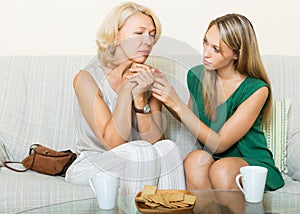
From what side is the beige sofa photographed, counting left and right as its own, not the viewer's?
front

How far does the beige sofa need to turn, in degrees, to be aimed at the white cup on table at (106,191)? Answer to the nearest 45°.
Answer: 0° — it already faces it

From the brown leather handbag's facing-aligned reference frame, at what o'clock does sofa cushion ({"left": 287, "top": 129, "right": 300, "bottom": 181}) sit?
The sofa cushion is roughly at 9 o'clock from the brown leather handbag.

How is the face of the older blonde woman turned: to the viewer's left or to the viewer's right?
to the viewer's right

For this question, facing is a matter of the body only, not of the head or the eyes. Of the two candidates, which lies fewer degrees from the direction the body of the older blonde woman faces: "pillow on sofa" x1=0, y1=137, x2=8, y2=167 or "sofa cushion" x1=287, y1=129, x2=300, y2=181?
the sofa cushion

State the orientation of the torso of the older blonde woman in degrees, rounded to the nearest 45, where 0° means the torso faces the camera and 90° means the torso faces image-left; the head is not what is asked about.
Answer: approximately 315°

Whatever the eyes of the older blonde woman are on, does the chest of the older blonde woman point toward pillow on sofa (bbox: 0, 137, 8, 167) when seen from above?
no

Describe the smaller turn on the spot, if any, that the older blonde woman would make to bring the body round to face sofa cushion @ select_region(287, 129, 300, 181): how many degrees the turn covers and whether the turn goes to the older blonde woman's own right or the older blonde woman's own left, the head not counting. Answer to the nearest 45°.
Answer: approximately 45° to the older blonde woman's own left

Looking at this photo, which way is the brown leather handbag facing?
toward the camera

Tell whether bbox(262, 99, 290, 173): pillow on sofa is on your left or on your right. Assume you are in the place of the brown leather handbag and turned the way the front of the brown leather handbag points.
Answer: on your left

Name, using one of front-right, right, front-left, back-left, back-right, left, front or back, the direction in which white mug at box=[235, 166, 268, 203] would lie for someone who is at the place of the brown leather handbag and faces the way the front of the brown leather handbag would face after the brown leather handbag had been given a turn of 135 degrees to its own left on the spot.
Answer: right
